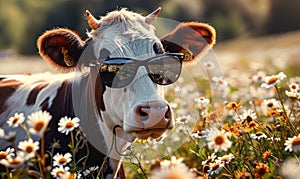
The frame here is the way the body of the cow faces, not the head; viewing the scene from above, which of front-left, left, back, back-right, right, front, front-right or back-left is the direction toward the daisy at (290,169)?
front

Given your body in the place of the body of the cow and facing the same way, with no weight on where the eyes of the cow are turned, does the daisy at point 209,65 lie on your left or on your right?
on your left

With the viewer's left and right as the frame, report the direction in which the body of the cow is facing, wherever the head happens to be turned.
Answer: facing the viewer and to the right of the viewer

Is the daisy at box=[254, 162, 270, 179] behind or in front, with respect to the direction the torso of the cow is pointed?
in front

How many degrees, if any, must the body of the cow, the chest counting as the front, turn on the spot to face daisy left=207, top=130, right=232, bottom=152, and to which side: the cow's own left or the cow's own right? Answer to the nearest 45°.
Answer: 0° — it already faces it

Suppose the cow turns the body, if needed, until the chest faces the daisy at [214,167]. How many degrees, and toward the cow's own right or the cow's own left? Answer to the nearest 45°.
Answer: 0° — it already faces it
